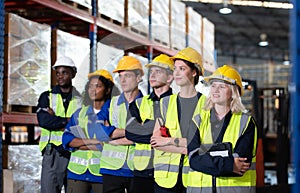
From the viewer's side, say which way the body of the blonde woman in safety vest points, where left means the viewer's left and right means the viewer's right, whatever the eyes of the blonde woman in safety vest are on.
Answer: facing the viewer and to the left of the viewer

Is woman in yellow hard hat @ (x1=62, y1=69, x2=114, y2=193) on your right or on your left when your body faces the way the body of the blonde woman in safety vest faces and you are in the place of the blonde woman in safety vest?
on your right

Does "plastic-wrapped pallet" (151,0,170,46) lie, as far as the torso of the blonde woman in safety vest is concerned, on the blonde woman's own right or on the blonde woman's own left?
on the blonde woman's own right

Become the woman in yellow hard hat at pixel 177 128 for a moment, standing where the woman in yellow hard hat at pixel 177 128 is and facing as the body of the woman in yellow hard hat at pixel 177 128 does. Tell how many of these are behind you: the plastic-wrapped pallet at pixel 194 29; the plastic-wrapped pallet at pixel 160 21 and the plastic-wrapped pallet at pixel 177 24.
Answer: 3

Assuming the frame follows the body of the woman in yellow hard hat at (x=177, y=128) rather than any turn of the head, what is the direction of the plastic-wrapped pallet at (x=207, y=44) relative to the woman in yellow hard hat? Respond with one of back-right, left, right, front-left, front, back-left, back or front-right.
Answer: back

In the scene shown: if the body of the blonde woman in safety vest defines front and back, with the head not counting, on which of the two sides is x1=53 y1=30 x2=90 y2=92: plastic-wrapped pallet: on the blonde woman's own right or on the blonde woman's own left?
on the blonde woman's own right

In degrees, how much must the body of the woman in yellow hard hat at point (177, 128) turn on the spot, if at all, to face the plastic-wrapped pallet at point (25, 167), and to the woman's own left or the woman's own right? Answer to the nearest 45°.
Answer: approximately 135° to the woman's own right

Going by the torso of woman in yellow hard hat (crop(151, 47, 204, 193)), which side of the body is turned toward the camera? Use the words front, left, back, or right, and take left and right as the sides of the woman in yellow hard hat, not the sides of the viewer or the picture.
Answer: front

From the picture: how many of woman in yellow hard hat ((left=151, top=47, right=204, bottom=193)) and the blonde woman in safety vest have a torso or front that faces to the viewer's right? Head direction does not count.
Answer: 0

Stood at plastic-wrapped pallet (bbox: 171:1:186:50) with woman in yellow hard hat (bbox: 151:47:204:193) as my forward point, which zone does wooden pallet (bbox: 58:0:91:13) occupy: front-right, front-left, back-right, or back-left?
front-right
